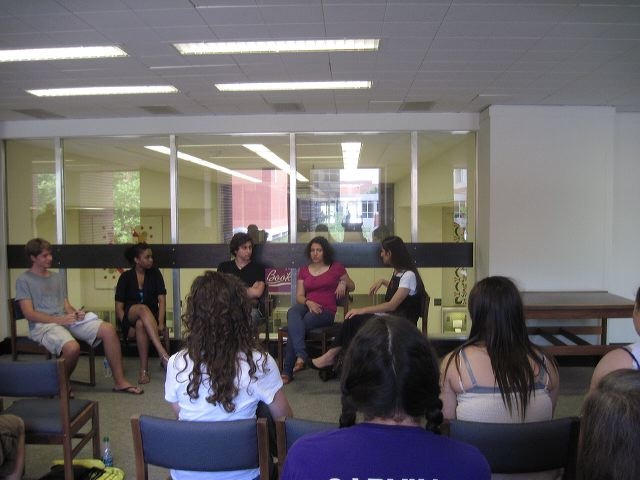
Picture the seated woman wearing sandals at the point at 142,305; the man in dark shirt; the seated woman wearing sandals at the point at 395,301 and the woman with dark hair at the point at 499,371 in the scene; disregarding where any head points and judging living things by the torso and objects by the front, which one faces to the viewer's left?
the seated woman wearing sandals at the point at 395,301

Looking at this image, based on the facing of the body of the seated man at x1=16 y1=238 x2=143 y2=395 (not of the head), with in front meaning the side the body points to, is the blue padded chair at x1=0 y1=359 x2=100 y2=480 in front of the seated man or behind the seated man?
in front

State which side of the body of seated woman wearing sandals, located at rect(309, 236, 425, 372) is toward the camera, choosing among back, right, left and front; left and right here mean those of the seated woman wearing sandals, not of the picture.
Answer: left

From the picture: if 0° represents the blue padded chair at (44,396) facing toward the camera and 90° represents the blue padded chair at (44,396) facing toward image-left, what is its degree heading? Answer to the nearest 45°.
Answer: approximately 225°

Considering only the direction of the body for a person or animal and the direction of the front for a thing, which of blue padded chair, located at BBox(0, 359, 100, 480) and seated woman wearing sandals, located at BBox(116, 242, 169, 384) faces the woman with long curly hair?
the seated woman wearing sandals

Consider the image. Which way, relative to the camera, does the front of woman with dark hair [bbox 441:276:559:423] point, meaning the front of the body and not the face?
away from the camera

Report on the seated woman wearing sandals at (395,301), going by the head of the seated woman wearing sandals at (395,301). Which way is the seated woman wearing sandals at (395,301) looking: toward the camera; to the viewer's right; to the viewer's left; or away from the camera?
to the viewer's left

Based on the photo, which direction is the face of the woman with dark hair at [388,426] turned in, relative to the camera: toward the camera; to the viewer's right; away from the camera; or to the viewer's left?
away from the camera

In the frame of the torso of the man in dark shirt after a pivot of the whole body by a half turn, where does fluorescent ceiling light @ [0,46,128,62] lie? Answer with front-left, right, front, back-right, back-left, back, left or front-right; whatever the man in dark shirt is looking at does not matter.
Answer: back-left

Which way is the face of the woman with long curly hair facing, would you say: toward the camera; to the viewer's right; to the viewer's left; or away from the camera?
away from the camera

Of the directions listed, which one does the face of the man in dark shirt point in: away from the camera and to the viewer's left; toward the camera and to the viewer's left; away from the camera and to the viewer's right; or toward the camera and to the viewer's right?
toward the camera and to the viewer's right

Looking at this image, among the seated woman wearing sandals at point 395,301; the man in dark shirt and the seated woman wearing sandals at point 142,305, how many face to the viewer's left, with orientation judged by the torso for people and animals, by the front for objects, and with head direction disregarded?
1

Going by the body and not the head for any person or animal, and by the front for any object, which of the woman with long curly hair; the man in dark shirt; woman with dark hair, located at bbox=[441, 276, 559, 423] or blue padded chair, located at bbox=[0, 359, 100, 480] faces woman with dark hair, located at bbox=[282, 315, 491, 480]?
the man in dark shirt

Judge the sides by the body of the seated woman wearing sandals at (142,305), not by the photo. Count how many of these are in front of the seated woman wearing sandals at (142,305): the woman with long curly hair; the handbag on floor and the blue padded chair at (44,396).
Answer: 3

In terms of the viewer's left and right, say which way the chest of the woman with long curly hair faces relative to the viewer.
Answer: facing away from the viewer
